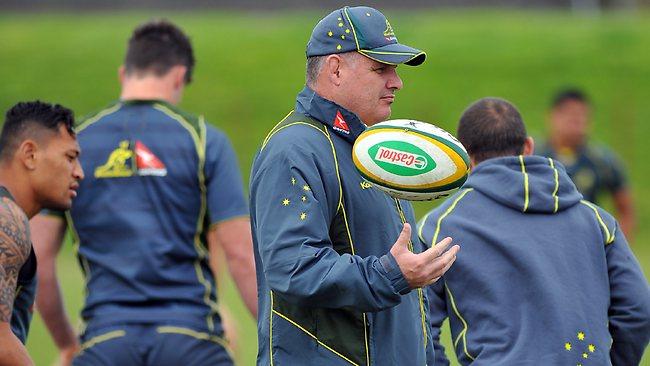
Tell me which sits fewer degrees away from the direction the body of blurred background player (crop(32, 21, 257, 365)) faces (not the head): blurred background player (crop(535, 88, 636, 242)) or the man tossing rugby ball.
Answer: the blurred background player

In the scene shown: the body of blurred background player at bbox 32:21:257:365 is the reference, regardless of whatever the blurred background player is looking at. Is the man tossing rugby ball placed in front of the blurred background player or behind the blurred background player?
behind

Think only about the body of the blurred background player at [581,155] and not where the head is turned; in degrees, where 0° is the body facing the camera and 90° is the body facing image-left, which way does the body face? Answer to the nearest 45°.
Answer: approximately 0°

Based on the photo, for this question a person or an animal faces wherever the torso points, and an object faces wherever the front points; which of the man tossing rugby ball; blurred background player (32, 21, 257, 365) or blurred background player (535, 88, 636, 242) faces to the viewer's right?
the man tossing rugby ball

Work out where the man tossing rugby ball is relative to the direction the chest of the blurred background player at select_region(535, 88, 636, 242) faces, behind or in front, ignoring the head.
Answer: in front

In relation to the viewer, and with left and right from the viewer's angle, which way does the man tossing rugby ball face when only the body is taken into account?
facing to the right of the viewer

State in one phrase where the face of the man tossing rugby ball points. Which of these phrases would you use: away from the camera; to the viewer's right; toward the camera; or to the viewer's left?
to the viewer's right

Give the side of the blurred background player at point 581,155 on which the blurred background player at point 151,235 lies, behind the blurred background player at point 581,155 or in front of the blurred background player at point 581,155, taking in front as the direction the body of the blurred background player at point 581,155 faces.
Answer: in front

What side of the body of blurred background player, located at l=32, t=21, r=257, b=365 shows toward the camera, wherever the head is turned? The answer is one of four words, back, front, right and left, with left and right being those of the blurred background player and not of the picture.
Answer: back

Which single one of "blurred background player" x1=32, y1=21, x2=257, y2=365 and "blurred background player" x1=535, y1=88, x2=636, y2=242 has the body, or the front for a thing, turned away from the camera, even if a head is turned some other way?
"blurred background player" x1=32, y1=21, x2=257, y2=365
